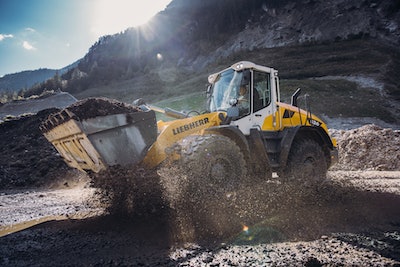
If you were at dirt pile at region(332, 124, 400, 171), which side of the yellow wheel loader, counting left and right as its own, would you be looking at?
back

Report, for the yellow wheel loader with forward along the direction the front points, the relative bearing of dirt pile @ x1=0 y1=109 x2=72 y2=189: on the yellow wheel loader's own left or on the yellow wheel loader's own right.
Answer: on the yellow wheel loader's own right

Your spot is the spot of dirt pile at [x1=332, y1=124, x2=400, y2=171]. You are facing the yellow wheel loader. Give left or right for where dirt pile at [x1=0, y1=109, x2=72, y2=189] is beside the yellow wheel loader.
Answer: right

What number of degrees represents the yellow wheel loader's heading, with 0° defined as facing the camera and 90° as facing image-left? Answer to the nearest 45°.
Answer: approximately 45°
